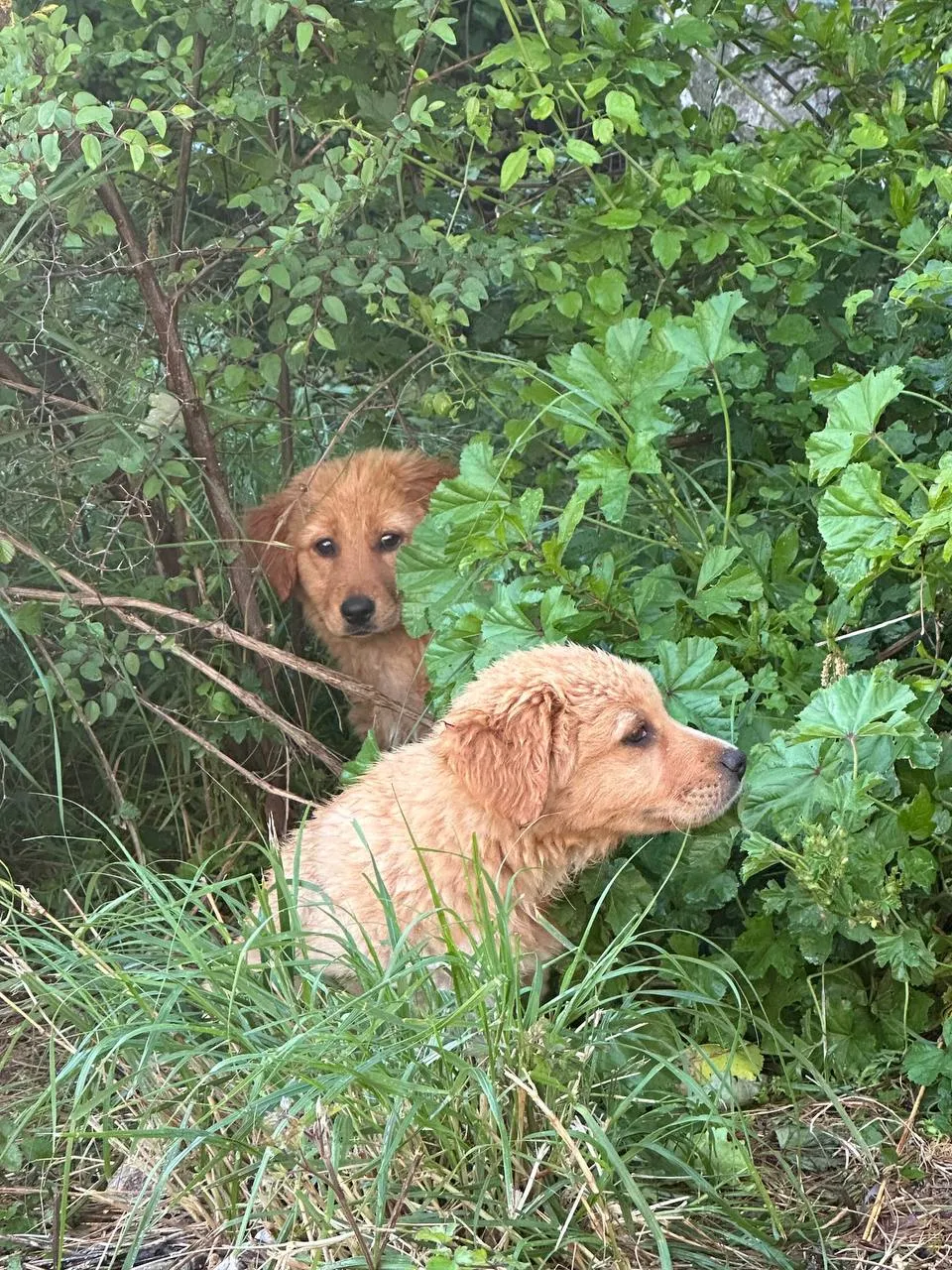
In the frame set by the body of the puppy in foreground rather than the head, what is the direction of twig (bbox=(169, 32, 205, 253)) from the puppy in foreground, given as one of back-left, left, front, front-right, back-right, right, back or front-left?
back-left

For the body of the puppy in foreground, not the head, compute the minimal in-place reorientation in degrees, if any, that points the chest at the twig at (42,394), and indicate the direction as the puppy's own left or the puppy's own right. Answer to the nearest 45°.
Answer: approximately 135° to the puppy's own left

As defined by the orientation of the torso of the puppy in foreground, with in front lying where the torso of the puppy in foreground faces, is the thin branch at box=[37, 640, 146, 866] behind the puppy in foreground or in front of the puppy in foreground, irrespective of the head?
behind

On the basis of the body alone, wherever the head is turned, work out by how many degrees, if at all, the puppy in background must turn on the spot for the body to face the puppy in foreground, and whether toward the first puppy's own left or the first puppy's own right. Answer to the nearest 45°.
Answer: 0° — it already faces it

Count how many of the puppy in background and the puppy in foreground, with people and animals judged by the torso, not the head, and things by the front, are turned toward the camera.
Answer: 1

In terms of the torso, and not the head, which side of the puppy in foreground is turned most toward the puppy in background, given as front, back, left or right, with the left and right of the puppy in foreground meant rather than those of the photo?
left

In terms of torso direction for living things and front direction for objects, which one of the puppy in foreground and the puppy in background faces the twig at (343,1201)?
the puppy in background

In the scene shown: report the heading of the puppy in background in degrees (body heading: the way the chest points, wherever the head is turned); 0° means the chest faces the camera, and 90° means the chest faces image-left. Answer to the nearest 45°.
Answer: approximately 0°

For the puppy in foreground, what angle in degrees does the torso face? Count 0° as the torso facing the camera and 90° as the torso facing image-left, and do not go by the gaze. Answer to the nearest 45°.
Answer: approximately 270°

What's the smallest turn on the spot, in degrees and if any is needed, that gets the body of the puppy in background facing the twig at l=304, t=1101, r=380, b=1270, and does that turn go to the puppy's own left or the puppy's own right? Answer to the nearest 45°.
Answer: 0° — it already faces it

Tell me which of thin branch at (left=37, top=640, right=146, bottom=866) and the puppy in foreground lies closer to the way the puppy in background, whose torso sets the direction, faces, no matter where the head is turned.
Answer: the puppy in foreground

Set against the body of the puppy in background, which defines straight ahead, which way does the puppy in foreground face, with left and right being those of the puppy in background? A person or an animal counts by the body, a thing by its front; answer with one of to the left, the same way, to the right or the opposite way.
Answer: to the left
